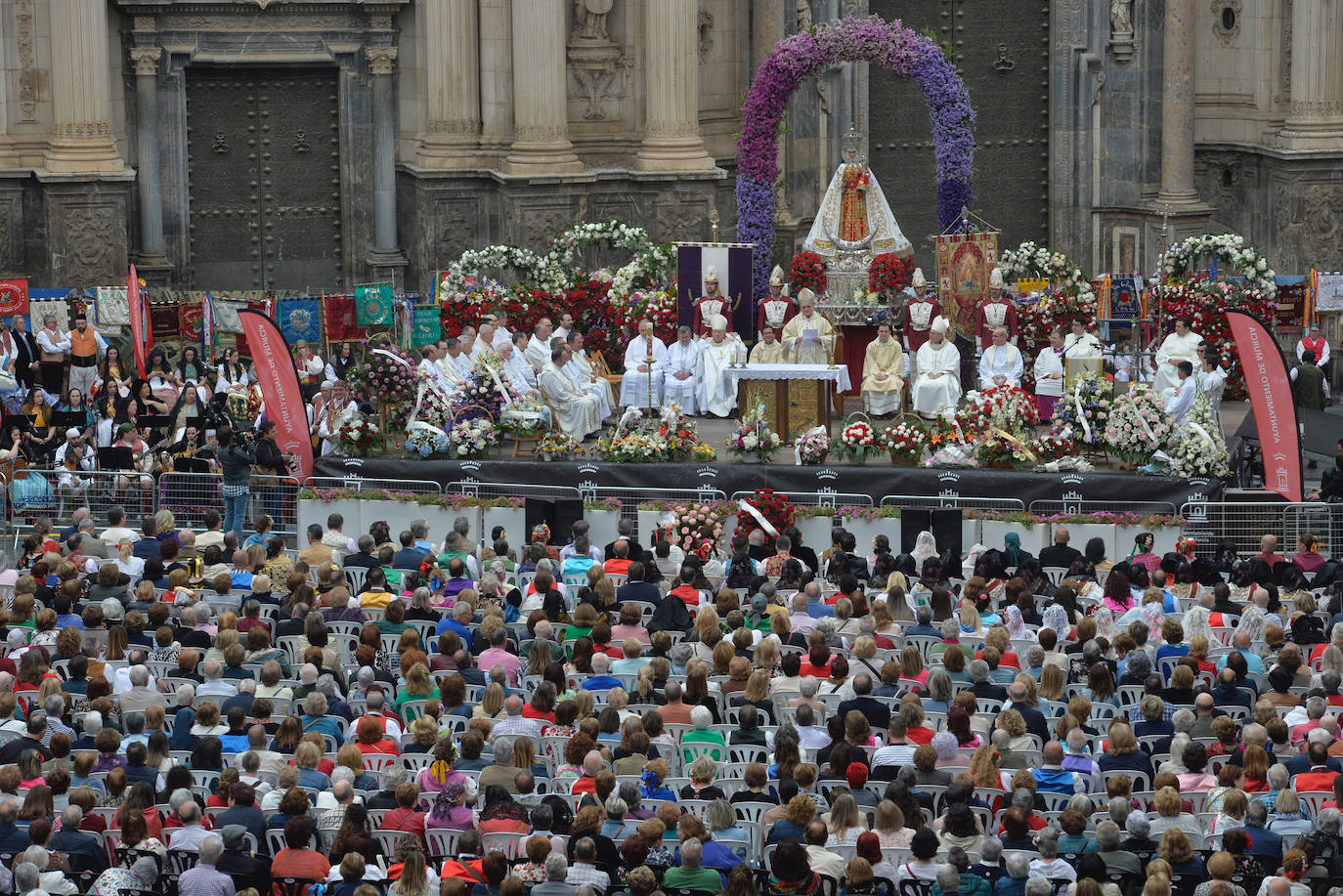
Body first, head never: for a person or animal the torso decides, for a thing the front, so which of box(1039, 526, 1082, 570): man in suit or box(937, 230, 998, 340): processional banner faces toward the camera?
the processional banner

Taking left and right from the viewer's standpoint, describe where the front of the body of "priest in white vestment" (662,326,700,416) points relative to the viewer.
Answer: facing the viewer

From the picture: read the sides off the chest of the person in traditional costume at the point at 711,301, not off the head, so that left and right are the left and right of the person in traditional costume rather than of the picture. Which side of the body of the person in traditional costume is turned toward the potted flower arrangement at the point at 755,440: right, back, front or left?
front

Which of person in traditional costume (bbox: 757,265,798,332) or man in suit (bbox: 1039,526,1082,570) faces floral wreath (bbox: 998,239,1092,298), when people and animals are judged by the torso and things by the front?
the man in suit

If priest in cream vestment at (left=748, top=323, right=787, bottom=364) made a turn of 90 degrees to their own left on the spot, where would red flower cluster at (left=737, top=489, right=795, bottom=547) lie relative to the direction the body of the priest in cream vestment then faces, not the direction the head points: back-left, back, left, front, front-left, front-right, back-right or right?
right

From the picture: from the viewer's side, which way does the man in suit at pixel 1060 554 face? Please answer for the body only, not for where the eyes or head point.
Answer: away from the camera

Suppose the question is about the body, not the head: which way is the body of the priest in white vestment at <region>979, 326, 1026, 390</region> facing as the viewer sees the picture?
toward the camera

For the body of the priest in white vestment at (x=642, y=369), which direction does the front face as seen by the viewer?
toward the camera

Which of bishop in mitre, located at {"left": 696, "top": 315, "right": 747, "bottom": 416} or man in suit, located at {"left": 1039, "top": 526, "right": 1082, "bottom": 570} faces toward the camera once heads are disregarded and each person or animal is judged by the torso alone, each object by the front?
the bishop in mitre

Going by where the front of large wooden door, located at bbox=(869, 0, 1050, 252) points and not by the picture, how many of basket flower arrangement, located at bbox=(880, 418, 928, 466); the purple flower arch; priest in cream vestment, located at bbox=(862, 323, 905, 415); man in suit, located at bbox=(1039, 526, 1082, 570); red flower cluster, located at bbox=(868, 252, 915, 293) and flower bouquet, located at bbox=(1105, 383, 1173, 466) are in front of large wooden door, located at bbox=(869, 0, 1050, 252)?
6

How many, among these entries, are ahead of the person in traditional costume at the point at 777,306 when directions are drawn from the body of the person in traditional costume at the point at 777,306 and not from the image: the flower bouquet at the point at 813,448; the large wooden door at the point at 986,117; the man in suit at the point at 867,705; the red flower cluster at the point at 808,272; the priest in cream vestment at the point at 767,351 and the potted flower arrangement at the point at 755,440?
4

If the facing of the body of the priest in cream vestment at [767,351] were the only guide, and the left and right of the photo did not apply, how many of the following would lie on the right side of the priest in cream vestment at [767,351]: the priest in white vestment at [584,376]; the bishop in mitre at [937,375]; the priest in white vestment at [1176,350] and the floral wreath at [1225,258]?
1

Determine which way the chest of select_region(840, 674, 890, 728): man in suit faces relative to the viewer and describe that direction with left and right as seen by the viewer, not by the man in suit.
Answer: facing away from the viewer

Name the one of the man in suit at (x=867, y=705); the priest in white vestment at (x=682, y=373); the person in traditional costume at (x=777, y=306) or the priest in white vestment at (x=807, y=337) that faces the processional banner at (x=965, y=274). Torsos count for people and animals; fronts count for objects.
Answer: the man in suit

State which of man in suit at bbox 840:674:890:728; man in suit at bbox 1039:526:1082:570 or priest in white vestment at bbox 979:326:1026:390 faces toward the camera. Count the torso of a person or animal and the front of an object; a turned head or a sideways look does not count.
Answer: the priest in white vestment

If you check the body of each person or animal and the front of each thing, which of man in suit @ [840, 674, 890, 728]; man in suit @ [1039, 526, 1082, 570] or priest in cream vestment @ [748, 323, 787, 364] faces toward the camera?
the priest in cream vestment
